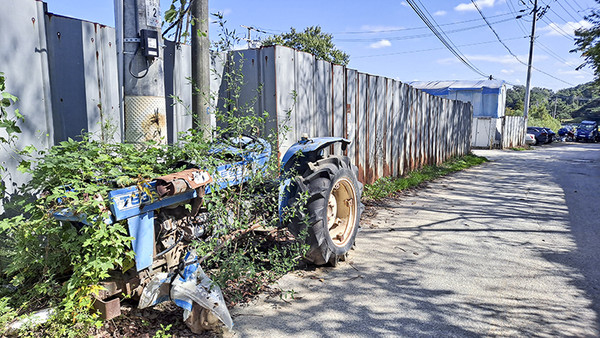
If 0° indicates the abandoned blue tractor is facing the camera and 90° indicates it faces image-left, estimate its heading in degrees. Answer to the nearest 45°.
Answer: approximately 45°

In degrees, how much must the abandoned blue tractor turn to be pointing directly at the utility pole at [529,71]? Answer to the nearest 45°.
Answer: approximately 180°

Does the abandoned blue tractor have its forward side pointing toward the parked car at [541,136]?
no

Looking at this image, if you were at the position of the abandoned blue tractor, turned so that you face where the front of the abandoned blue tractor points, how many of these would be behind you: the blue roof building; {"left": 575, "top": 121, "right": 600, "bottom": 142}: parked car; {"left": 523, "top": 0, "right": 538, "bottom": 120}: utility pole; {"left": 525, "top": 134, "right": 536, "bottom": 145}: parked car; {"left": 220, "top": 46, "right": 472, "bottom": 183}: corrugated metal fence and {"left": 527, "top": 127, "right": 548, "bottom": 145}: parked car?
6

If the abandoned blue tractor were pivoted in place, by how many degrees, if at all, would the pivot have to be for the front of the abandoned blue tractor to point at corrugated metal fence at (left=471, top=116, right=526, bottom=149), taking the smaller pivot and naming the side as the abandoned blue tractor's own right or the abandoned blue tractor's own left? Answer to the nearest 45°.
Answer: approximately 180°

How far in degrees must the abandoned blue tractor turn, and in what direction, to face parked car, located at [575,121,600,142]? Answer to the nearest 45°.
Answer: approximately 180°

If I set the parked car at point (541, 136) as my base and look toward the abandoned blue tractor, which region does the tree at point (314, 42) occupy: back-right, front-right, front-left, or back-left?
front-right

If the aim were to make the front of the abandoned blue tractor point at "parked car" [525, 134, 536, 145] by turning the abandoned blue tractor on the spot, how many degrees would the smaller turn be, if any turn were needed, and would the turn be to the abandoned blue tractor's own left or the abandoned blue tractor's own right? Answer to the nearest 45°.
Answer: approximately 180°

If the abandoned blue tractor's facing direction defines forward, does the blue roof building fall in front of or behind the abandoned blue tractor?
behind

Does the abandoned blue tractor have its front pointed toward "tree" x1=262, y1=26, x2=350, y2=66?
no

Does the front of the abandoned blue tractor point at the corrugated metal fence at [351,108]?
no

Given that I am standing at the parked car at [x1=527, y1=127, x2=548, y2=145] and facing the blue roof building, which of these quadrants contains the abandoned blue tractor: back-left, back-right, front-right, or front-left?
front-left

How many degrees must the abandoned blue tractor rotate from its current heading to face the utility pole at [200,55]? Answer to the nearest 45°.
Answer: approximately 135° to its right
